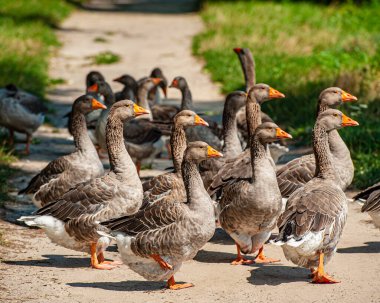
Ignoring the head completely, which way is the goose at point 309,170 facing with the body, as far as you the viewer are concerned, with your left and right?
facing to the right of the viewer

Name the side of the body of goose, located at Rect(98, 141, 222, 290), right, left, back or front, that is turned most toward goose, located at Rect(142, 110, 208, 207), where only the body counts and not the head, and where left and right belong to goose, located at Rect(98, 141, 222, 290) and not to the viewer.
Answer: left

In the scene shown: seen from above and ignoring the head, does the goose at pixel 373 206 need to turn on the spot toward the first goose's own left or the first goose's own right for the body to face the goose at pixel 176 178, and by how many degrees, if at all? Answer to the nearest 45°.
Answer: approximately 180°

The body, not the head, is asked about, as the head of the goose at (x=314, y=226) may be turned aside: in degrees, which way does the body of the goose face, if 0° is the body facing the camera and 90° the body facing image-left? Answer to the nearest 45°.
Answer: approximately 225°

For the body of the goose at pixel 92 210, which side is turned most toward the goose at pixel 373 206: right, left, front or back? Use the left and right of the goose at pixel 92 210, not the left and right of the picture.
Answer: front

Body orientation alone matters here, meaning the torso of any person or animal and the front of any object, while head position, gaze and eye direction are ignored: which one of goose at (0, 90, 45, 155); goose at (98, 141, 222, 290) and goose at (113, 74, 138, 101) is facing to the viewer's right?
goose at (98, 141, 222, 290)

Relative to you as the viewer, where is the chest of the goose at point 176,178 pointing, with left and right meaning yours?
facing to the right of the viewer

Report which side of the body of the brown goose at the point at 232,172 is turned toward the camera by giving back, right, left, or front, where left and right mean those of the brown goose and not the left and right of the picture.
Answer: right

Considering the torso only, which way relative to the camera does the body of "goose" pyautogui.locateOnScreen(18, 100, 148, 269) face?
to the viewer's right

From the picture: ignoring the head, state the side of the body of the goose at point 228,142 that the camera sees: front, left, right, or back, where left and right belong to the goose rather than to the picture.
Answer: right

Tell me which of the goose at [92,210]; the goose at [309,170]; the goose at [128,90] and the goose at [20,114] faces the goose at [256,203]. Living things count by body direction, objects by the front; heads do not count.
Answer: the goose at [92,210]
